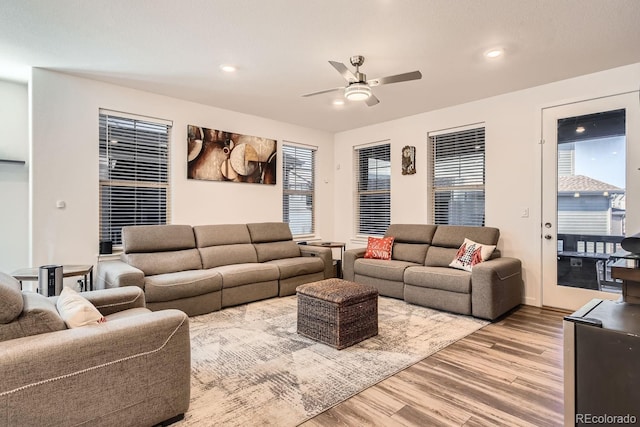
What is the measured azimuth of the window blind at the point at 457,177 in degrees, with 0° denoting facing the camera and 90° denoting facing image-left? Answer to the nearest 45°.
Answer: approximately 45°

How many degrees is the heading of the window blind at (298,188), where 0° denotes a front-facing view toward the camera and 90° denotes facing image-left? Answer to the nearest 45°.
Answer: approximately 315°

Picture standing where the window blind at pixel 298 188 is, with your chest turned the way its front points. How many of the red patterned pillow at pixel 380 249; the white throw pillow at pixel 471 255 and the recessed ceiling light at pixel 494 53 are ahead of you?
3

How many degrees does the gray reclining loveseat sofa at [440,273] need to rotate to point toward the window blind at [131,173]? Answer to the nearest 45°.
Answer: approximately 45° to its right

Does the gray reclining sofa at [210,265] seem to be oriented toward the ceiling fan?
yes

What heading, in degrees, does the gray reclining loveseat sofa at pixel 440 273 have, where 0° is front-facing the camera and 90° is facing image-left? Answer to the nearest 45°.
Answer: approximately 45°

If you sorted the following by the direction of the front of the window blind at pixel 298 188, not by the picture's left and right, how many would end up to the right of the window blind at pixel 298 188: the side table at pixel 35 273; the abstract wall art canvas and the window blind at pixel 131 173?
3

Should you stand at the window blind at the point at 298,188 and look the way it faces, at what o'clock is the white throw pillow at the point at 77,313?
The white throw pillow is roughly at 2 o'clock from the window blind.
